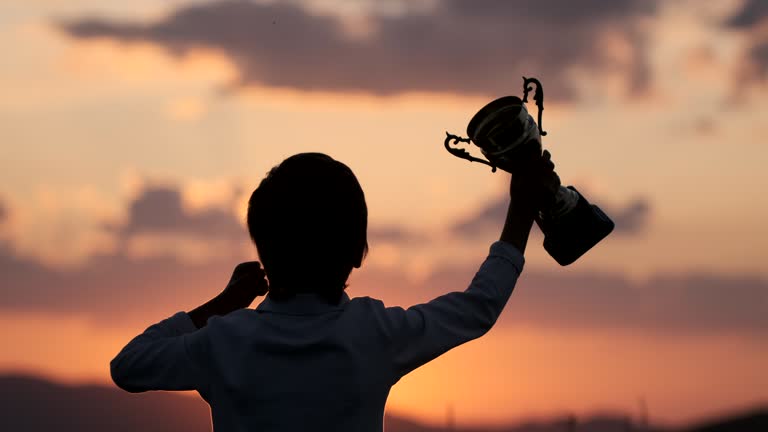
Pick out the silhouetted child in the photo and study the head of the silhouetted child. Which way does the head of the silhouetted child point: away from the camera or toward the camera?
away from the camera

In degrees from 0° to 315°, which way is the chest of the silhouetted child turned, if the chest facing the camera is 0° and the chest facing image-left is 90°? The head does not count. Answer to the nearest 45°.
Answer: approximately 180°
